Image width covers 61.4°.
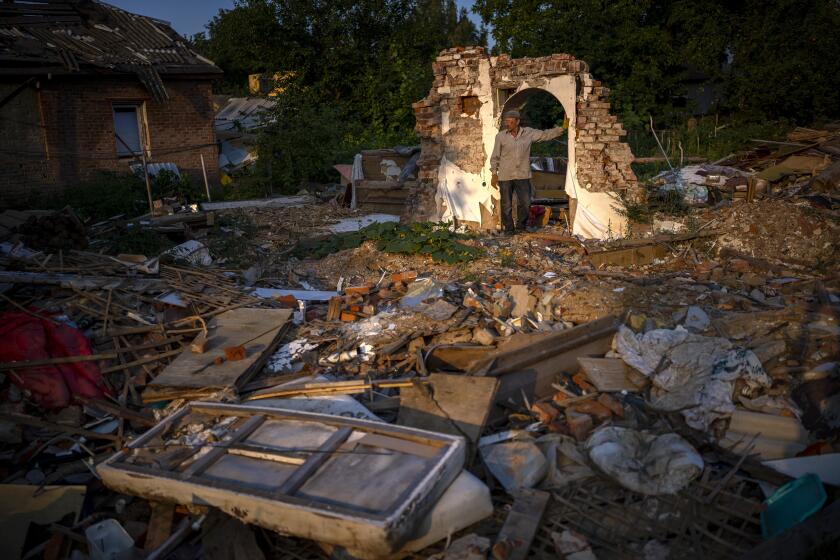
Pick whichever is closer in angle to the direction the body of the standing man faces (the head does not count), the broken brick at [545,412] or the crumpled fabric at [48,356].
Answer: the broken brick

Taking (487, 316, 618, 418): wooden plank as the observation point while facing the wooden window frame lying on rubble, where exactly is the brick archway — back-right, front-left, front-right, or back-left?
back-right

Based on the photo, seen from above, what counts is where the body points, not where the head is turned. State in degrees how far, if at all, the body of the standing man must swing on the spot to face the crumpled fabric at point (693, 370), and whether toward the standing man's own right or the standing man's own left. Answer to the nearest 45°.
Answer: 0° — they already face it

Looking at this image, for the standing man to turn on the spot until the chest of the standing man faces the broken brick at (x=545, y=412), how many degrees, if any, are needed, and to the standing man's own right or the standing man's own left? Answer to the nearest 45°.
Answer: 0° — they already face it

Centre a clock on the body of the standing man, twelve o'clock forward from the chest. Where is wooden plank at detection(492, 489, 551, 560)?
The wooden plank is roughly at 12 o'clock from the standing man.

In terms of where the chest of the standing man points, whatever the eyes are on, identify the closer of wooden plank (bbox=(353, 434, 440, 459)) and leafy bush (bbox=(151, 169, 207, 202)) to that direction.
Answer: the wooden plank

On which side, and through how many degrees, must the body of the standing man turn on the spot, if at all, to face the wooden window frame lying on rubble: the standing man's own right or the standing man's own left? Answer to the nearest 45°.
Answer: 0° — they already face it

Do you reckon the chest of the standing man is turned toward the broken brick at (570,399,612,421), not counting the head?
yes

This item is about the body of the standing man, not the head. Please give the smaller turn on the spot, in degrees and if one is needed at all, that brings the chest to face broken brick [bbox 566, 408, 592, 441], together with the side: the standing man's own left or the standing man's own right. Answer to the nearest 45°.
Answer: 0° — they already face it

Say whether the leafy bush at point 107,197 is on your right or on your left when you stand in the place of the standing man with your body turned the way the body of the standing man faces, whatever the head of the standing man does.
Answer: on your right

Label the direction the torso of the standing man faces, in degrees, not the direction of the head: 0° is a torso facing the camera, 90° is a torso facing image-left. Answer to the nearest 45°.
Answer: approximately 0°

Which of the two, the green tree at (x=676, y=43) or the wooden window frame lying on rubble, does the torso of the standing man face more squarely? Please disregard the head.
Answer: the wooden window frame lying on rubble
